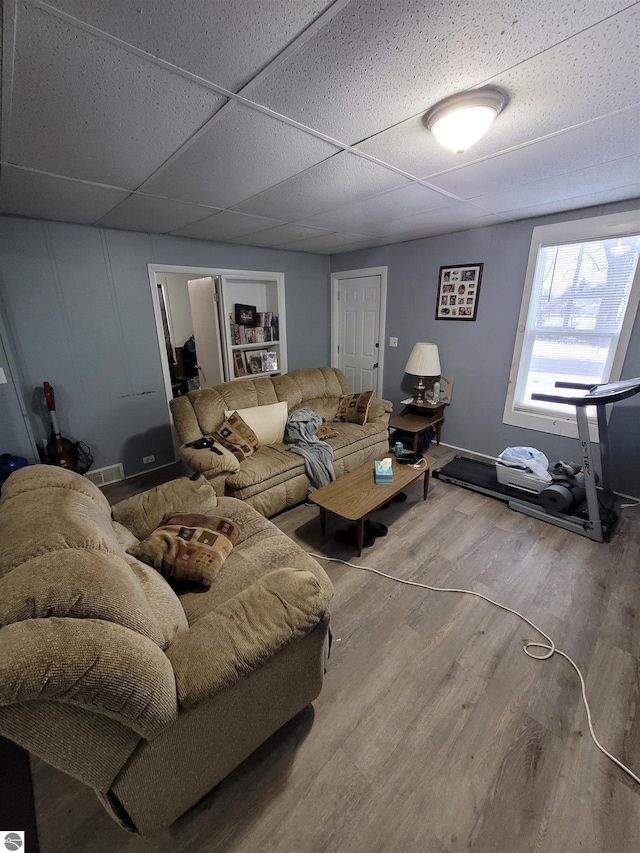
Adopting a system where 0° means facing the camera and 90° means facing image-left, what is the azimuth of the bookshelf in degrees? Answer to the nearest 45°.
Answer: approximately 315°

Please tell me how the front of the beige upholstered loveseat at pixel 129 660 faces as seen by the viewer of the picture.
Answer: facing away from the viewer and to the right of the viewer

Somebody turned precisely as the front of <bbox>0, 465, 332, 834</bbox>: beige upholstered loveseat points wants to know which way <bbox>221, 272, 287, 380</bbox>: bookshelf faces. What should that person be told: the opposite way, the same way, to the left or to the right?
to the right

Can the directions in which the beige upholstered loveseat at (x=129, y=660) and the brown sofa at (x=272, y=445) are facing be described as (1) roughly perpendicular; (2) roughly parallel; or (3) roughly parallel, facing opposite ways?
roughly perpendicular

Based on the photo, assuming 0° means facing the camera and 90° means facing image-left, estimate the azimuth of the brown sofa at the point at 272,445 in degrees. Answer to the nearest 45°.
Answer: approximately 315°

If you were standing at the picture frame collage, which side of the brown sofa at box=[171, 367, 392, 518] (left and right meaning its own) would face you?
left

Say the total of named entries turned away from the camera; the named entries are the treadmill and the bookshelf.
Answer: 0

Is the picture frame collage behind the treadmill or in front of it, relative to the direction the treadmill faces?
behind

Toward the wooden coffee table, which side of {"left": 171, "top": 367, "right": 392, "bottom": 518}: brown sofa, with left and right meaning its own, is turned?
front

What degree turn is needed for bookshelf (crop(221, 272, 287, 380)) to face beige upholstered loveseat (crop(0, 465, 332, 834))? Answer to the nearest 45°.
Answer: approximately 45° to its right

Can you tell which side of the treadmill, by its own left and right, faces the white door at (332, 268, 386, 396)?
back

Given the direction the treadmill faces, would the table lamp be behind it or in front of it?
behind

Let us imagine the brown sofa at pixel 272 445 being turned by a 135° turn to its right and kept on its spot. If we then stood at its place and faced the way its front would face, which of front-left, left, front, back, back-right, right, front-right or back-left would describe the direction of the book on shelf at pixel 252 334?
right
